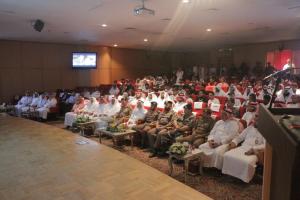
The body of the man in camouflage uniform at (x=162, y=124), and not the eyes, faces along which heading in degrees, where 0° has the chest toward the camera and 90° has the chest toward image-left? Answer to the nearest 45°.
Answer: approximately 45°

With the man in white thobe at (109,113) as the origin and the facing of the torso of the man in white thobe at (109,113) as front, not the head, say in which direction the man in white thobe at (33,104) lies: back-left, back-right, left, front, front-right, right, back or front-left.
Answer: right

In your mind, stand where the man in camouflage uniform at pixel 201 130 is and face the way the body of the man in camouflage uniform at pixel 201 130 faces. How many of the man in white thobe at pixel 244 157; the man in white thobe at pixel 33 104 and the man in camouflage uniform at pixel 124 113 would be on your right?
2

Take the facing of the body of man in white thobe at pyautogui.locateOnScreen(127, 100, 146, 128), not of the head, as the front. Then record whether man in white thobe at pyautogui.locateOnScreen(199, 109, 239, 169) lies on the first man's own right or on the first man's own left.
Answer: on the first man's own left

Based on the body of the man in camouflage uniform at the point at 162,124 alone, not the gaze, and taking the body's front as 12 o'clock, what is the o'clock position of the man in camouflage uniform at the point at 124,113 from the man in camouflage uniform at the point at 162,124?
the man in camouflage uniform at the point at 124,113 is roughly at 3 o'clock from the man in camouflage uniform at the point at 162,124.

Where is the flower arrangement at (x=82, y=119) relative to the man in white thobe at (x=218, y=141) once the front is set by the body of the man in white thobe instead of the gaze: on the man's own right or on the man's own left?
on the man's own right

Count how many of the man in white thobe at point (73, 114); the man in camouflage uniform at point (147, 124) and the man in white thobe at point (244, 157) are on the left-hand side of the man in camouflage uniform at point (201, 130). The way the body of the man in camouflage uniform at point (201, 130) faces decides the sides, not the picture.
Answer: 1

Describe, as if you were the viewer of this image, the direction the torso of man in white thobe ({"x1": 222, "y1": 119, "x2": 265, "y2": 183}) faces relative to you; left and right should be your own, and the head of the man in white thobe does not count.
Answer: facing the viewer and to the left of the viewer

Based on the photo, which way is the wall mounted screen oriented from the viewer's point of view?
toward the camera

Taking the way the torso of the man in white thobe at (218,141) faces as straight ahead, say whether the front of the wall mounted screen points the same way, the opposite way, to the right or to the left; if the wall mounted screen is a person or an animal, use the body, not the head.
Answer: to the left

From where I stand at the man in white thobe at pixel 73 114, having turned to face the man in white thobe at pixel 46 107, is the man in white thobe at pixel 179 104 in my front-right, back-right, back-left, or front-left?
back-right

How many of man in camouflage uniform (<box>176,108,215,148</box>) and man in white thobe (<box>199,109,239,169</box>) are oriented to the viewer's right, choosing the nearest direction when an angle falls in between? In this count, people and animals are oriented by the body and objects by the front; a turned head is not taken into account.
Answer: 0

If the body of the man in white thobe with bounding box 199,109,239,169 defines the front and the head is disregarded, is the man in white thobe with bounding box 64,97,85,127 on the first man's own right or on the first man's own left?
on the first man's own right

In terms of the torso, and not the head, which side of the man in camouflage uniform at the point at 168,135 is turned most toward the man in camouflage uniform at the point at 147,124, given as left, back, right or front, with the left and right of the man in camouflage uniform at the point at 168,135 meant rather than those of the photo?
right
